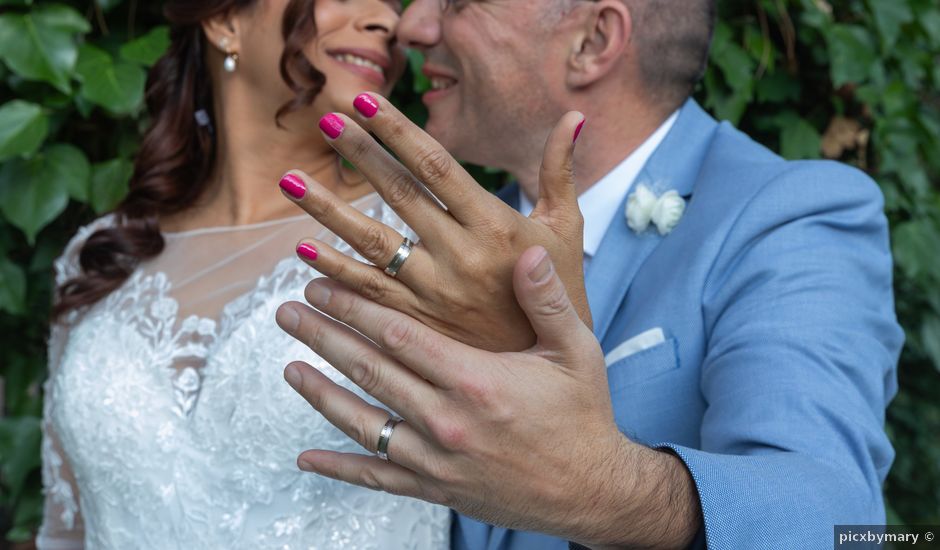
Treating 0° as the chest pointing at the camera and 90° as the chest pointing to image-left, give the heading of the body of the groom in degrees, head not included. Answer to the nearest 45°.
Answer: approximately 45°

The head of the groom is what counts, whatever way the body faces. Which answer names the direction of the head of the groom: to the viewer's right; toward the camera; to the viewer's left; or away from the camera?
to the viewer's left

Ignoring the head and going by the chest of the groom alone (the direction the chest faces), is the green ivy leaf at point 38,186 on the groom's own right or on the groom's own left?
on the groom's own right

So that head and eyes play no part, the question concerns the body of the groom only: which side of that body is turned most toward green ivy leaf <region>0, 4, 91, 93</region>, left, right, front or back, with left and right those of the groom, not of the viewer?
right
